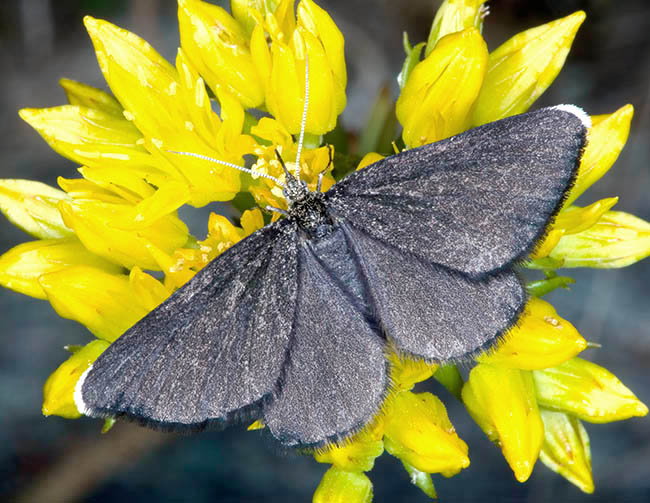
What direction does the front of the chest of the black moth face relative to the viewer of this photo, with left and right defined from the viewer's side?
facing away from the viewer and to the left of the viewer
